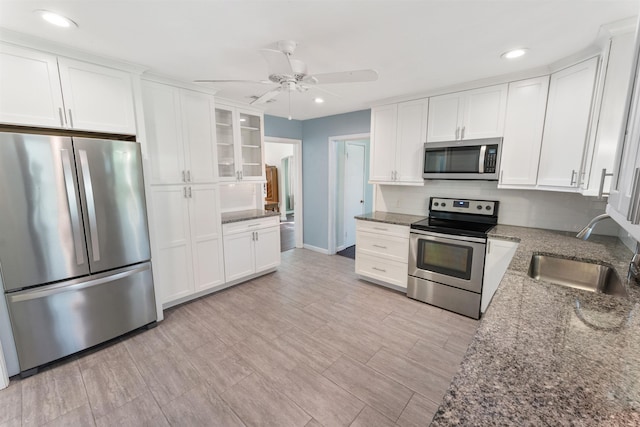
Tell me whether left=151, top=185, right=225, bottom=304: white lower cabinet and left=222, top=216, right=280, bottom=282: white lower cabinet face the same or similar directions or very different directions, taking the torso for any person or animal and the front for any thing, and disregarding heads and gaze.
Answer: same or similar directions

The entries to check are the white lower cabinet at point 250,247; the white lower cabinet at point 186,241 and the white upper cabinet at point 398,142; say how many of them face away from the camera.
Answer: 0

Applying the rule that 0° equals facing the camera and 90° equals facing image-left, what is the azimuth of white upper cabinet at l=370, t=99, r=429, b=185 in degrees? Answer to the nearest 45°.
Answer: approximately 45°

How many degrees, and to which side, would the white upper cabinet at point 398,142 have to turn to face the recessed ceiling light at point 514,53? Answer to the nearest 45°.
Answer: approximately 90° to its left

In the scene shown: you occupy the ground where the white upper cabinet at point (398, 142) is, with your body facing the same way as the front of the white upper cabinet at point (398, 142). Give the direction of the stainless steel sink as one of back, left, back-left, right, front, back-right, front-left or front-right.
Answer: left

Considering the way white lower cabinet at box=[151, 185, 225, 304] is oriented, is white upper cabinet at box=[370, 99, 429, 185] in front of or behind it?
in front

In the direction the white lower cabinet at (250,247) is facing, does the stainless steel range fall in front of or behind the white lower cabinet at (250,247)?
in front

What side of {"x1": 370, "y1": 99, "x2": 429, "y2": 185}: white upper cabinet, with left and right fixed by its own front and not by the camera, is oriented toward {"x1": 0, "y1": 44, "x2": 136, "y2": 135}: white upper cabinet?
front

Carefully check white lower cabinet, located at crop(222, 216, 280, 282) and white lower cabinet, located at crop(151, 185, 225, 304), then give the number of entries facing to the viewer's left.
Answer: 0

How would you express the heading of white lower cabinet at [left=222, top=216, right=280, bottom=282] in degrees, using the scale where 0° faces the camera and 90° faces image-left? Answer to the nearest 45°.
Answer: approximately 315°

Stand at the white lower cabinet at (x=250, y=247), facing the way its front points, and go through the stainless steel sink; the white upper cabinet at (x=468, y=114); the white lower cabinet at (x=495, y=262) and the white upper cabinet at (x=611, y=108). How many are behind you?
0

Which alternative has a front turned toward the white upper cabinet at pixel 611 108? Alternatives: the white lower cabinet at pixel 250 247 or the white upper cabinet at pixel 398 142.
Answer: the white lower cabinet

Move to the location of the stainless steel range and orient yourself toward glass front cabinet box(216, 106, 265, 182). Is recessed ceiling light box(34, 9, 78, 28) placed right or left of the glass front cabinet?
left

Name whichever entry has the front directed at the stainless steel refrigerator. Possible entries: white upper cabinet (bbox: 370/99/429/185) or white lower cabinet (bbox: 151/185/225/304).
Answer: the white upper cabinet

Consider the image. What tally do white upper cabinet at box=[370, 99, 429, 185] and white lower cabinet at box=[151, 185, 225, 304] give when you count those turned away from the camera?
0
